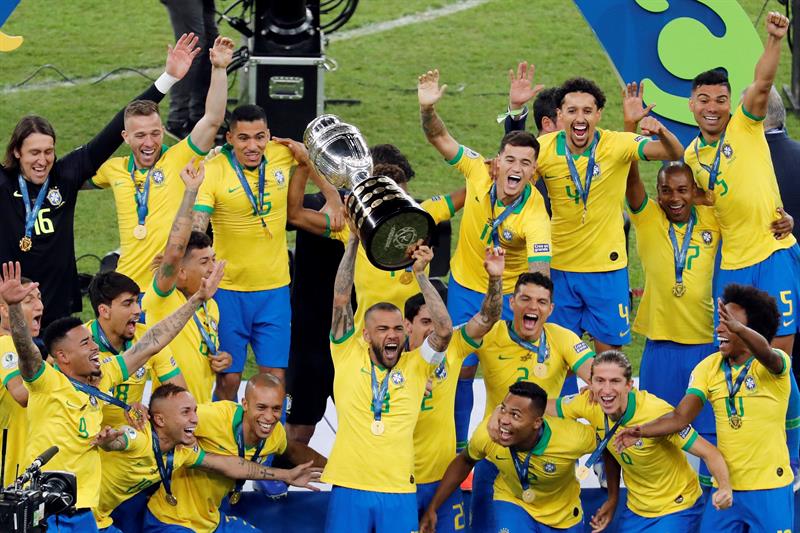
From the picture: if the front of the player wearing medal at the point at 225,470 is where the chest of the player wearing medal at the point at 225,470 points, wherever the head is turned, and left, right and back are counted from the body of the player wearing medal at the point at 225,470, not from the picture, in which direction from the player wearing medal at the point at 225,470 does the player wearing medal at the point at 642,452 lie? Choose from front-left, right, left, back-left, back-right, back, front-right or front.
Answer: front-left

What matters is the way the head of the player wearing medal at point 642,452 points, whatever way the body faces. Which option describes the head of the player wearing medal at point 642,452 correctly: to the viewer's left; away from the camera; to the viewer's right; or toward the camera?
toward the camera

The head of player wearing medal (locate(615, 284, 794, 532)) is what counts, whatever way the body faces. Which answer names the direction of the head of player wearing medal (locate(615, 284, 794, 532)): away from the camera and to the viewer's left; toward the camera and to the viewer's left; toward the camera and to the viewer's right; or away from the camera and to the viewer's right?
toward the camera and to the viewer's left

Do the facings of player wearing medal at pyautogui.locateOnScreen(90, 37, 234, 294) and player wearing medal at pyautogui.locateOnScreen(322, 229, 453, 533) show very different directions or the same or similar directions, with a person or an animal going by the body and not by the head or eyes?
same or similar directions

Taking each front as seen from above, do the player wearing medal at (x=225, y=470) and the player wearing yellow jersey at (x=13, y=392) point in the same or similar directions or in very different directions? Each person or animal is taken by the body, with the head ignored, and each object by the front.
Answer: same or similar directions

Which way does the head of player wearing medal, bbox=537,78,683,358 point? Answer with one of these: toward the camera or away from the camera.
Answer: toward the camera

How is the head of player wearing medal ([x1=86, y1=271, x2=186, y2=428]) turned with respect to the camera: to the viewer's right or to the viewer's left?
to the viewer's right

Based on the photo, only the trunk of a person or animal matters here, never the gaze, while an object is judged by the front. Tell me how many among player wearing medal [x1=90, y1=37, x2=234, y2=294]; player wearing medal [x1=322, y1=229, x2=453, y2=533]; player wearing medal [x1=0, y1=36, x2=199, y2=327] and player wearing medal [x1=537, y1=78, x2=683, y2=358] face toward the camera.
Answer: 4

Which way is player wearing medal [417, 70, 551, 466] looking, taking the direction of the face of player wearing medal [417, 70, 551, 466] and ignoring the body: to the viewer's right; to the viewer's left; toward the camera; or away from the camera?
toward the camera

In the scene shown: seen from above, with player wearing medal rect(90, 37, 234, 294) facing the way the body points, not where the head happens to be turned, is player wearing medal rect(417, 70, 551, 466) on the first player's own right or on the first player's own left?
on the first player's own left

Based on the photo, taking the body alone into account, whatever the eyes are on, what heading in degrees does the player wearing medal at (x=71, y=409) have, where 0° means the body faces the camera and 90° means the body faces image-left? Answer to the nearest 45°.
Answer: approximately 315°

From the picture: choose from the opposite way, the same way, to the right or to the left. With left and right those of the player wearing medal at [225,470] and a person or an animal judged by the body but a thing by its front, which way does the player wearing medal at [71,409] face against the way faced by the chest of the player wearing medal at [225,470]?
the same way
